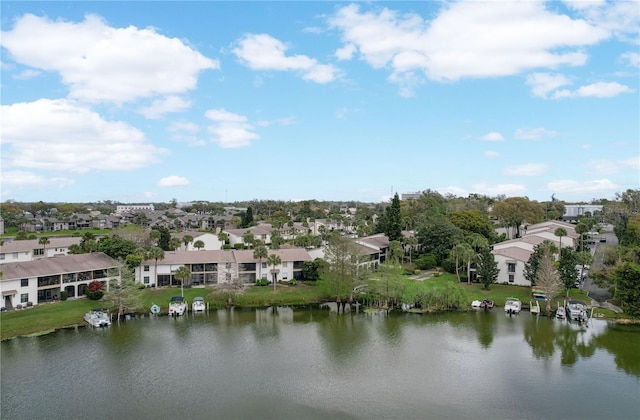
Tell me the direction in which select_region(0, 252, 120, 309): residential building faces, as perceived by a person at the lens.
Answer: facing the viewer and to the right of the viewer

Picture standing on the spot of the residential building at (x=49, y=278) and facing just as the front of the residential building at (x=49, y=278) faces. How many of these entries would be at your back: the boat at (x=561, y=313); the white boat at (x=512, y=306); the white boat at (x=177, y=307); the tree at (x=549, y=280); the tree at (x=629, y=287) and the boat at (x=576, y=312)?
0

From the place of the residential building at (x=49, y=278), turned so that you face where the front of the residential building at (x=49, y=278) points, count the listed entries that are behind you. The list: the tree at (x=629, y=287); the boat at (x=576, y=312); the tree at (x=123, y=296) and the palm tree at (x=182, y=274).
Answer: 0

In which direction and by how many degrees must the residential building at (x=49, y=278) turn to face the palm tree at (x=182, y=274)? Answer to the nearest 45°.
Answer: approximately 45° to its left

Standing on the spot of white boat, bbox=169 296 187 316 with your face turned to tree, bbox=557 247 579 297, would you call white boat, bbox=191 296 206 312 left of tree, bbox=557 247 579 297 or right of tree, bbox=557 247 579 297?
left

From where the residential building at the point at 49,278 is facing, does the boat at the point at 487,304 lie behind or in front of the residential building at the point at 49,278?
in front

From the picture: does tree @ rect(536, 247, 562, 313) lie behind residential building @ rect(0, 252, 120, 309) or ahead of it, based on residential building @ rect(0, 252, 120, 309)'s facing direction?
ahead

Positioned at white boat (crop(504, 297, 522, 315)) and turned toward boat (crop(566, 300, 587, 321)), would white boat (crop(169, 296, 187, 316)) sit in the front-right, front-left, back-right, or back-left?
back-right

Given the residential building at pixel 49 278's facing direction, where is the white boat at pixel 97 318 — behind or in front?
in front

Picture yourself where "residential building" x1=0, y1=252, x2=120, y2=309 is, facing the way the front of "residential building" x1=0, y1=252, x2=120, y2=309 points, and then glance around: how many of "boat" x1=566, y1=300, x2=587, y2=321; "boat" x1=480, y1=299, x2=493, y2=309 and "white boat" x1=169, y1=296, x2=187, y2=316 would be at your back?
0

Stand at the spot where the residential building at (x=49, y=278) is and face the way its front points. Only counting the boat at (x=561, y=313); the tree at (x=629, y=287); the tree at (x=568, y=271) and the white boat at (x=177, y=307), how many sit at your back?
0
